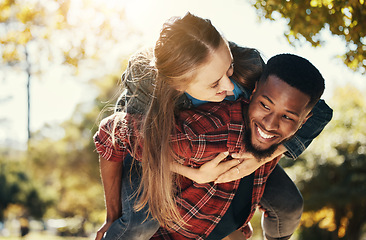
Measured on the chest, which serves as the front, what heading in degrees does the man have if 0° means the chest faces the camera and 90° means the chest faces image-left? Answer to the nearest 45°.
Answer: approximately 315°

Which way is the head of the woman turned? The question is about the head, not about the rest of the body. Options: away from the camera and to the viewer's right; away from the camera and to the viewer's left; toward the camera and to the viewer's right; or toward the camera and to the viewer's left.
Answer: toward the camera and to the viewer's right

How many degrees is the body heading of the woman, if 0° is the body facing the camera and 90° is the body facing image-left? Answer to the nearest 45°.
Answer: approximately 315°
